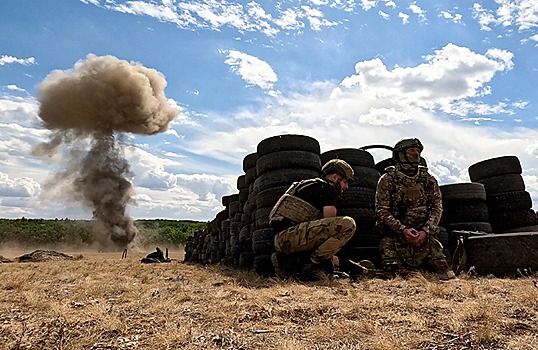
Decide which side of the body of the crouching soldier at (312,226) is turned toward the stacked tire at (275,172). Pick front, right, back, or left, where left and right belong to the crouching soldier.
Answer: left

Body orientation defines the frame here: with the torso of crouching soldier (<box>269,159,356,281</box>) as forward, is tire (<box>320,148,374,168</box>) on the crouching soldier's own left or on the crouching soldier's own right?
on the crouching soldier's own left

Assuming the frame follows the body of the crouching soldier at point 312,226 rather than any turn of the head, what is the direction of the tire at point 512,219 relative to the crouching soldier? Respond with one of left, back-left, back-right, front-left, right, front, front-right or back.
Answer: front-left

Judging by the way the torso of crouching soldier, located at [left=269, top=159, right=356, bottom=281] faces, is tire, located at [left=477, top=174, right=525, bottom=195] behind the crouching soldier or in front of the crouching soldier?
in front

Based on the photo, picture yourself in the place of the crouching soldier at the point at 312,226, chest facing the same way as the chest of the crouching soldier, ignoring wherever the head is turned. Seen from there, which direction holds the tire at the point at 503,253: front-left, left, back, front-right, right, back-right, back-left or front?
front

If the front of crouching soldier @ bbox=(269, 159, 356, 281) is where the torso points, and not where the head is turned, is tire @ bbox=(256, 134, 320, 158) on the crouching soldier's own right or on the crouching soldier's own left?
on the crouching soldier's own left

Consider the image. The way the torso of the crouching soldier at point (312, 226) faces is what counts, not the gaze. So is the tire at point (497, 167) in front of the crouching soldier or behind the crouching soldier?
in front

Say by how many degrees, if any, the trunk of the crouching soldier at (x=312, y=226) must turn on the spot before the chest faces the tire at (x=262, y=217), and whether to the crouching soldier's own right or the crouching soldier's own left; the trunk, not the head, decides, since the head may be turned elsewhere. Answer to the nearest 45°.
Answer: approximately 135° to the crouching soldier's own left

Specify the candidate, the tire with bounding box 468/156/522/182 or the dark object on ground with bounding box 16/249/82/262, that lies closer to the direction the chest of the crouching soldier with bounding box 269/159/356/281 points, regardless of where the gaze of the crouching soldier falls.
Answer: the tire

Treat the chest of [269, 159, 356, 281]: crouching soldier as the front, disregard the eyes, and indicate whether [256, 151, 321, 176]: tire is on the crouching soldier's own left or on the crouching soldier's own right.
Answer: on the crouching soldier's own left

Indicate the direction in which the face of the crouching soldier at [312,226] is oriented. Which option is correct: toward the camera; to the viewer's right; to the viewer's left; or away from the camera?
to the viewer's right

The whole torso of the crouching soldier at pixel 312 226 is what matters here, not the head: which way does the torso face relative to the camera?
to the viewer's right

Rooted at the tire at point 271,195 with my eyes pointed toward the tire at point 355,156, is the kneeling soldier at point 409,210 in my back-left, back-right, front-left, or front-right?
front-right
